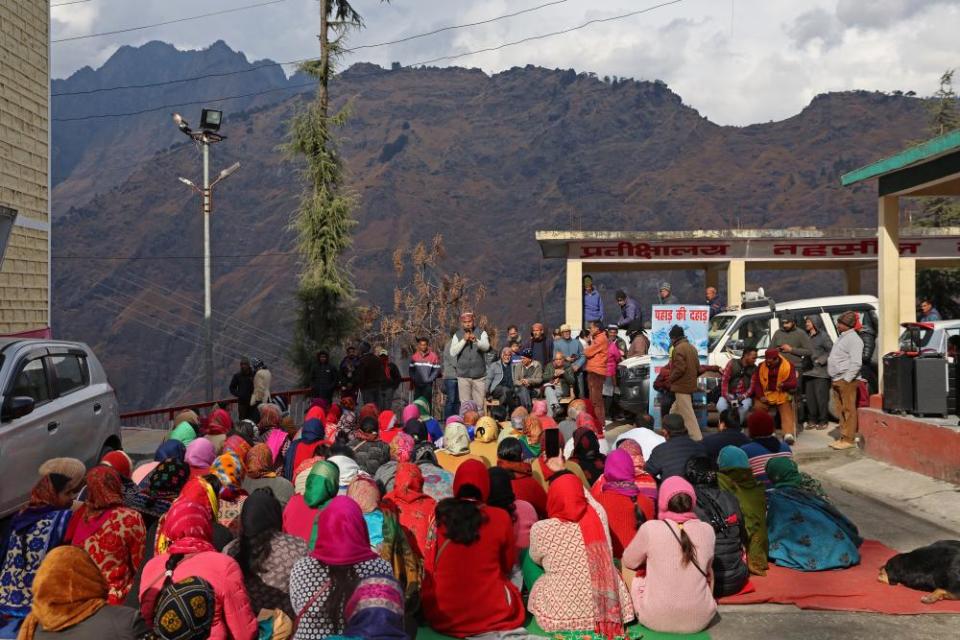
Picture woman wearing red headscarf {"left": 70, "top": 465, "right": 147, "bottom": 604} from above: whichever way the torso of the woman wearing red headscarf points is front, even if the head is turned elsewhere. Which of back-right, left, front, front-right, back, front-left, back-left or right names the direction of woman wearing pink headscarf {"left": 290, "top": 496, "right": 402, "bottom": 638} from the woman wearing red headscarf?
back-right

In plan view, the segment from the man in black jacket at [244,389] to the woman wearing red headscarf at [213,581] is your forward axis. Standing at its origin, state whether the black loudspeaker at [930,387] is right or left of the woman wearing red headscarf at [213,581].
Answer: left

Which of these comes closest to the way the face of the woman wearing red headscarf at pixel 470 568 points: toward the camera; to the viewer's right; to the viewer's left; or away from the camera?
away from the camera

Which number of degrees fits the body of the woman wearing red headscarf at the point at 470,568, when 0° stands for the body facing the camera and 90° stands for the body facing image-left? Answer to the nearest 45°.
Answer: approximately 180°

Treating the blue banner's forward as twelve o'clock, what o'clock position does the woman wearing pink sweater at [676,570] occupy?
The woman wearing pink sweater is roughly at 12 o'clock from the blue banner.

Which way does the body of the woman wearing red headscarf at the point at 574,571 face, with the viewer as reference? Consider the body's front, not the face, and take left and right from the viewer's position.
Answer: facing away from the viewer

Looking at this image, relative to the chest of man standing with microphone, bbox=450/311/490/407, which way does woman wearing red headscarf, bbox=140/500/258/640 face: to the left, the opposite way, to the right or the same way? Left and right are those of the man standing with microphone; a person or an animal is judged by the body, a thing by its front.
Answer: the opposite way

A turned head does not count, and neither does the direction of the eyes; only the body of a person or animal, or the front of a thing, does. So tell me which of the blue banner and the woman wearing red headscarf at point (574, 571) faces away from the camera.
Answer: the woman wearing red headscarf

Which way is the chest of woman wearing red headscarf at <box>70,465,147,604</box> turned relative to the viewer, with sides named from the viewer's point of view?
facing away from the viewer

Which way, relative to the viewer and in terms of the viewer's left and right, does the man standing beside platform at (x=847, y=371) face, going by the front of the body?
facing to the left of the viewer
